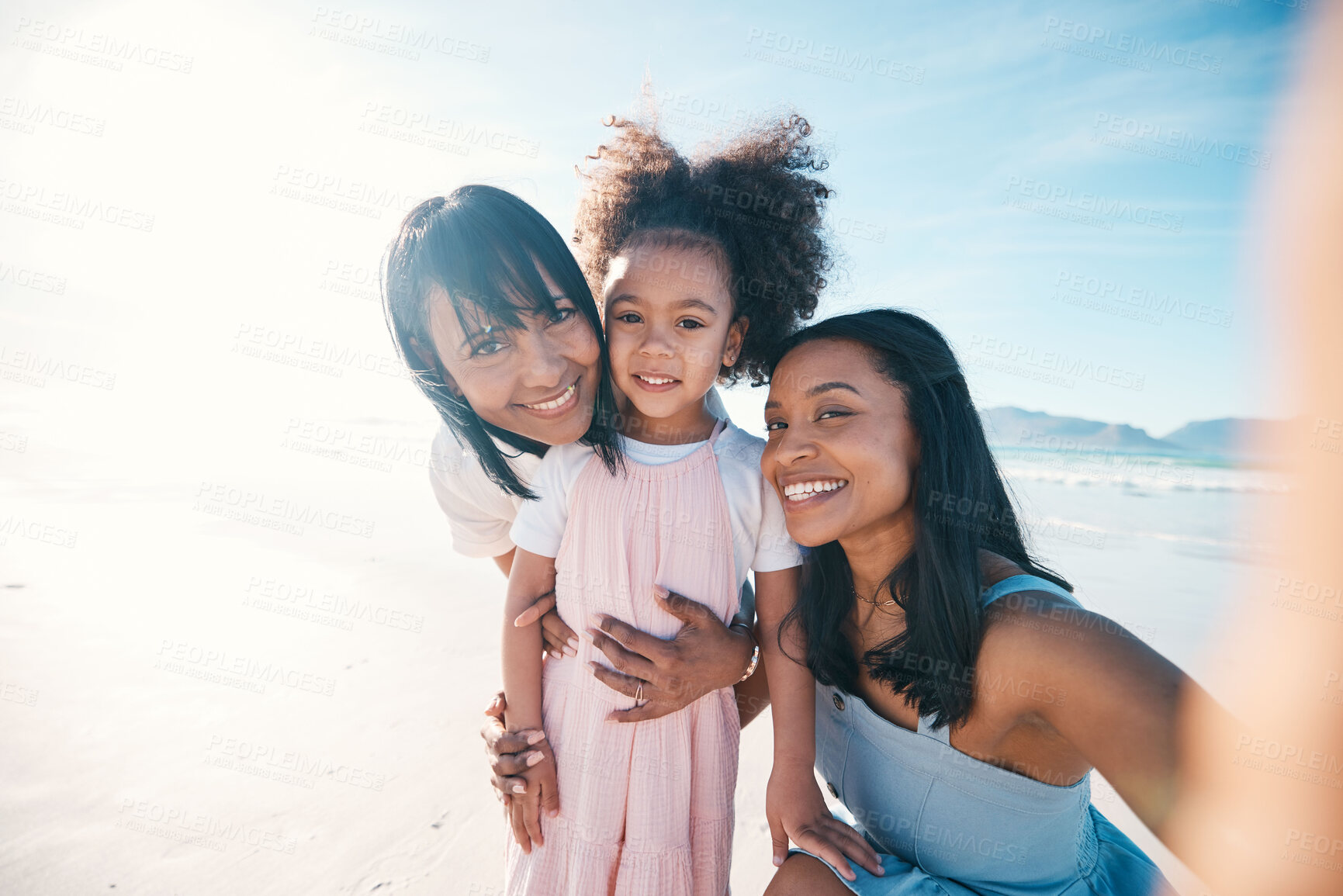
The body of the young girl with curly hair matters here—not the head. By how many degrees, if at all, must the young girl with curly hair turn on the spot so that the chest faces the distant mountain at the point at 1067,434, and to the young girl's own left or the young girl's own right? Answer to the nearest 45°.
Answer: approximately 135° to the young girl's own left

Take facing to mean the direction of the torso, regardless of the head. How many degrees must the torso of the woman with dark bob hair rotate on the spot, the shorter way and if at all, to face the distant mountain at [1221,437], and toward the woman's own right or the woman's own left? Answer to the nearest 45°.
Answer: approximately 135° to the woman's own left

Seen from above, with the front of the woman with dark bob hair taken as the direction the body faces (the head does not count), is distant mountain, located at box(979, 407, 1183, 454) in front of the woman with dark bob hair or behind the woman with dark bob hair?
behind

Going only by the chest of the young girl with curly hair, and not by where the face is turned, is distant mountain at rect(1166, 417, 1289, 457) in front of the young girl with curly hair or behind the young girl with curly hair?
behind
